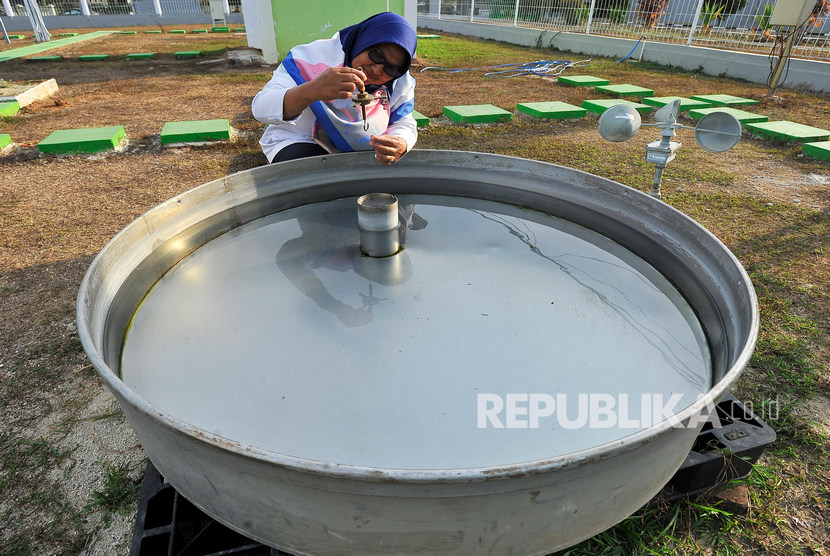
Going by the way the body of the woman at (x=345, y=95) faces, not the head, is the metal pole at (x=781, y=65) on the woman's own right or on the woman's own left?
on the woman's own left

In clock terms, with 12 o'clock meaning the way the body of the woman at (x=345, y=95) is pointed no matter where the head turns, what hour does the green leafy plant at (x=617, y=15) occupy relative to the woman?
The green leafy plant is roughly at 7 o'clock from the woman.

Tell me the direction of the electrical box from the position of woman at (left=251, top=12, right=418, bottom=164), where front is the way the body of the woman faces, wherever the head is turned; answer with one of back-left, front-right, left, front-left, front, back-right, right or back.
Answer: back-left

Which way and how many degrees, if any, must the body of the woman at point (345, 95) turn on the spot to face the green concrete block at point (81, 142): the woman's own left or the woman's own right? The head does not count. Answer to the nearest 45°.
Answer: approximately 135° to the woman's own right

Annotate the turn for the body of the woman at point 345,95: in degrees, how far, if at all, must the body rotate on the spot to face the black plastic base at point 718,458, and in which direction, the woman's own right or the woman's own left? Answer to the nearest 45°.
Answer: approximately 45° to the woman's own left

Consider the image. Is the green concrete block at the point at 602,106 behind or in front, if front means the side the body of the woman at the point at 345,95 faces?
behind

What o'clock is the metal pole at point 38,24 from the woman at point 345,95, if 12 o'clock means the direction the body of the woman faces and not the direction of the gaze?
The metal pole is roughly at 5 o'clock from the woman.

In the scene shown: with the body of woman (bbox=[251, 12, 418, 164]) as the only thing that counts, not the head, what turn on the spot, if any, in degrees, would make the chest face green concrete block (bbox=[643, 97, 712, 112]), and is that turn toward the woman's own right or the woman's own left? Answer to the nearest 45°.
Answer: approximately 135° to the woman's own left

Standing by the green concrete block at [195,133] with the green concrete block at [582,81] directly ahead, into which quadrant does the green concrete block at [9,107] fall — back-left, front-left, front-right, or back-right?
back-left

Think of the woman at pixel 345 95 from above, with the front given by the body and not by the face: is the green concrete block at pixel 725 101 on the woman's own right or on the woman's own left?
on the woman's own left

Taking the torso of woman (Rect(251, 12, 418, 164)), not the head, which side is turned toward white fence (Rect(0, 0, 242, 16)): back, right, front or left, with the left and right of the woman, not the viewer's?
back

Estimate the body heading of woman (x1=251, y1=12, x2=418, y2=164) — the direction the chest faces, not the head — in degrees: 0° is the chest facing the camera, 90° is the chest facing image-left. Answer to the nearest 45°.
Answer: approximately 0°

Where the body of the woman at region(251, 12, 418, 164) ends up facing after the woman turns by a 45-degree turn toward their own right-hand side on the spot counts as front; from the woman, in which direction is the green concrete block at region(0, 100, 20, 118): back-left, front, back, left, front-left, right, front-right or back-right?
right

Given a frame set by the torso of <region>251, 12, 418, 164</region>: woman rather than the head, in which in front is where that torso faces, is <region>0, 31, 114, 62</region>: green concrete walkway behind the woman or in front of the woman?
behind
